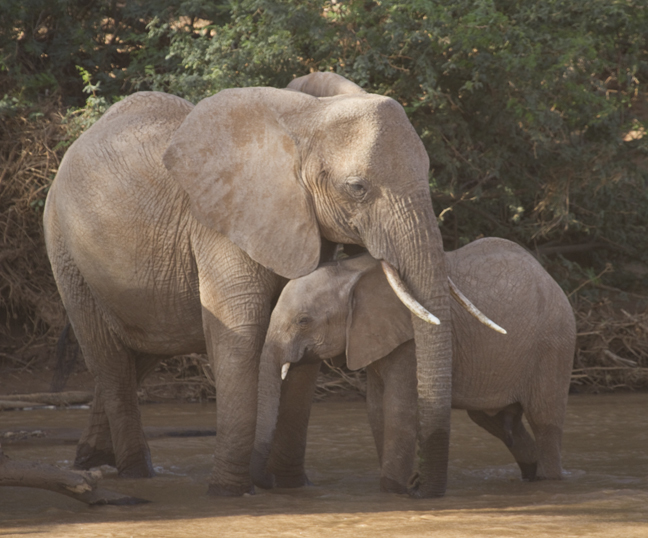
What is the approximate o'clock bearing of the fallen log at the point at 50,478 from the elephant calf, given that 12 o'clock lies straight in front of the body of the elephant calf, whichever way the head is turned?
The fallen log is roughly at 11 o'clock from the elephant calf.

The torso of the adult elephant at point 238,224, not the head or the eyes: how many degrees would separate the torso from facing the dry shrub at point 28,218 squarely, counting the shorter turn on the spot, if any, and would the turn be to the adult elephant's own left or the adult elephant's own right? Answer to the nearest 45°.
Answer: approximately 135° to the adult elephant's own left

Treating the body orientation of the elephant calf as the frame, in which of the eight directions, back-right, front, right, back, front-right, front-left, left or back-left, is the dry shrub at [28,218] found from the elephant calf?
front-right

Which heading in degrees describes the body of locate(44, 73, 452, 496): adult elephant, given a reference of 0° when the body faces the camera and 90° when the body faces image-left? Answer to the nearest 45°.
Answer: approximately 315°

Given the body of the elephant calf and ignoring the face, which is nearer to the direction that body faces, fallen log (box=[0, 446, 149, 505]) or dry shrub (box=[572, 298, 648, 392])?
the fallen log

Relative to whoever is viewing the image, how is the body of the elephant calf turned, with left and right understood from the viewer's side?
facing to the left of the viewer
